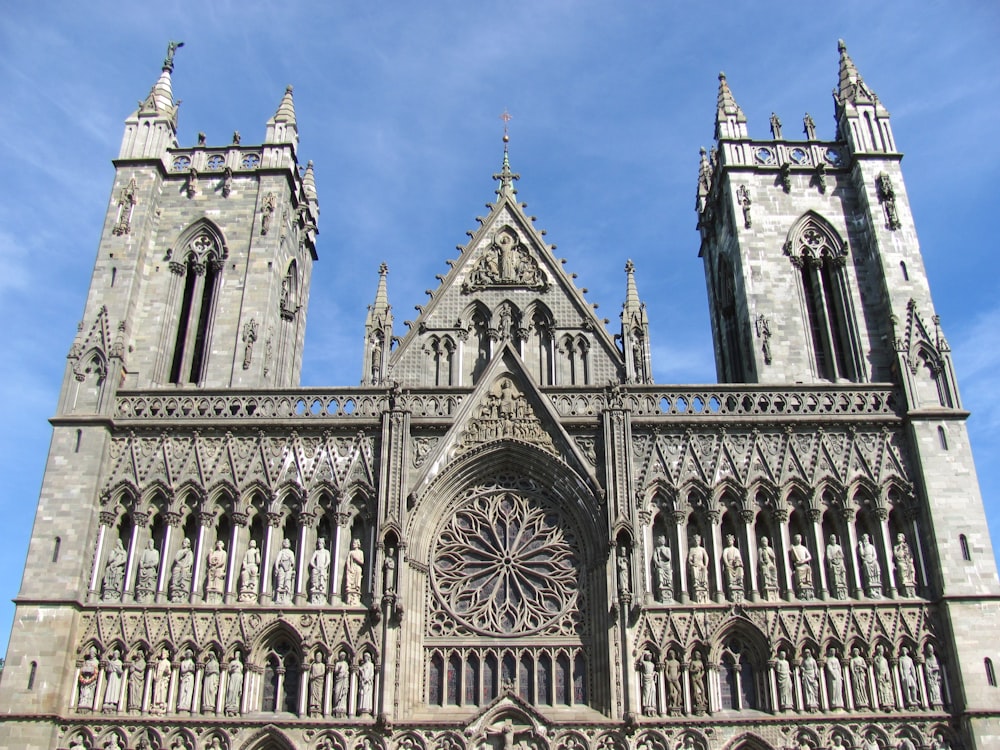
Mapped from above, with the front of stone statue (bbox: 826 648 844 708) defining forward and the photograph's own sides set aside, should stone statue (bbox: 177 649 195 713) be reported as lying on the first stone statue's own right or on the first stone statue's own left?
on the first stone statue's own right

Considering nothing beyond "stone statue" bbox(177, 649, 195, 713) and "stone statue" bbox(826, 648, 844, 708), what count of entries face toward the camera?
2

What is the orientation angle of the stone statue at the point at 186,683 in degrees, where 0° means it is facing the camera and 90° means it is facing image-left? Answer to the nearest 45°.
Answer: approximately 0°

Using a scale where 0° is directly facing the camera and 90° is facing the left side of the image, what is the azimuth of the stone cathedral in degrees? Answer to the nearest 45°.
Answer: approximately 0°

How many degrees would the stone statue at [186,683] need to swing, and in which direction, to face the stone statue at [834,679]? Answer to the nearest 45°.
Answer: approximately 90° to its left
